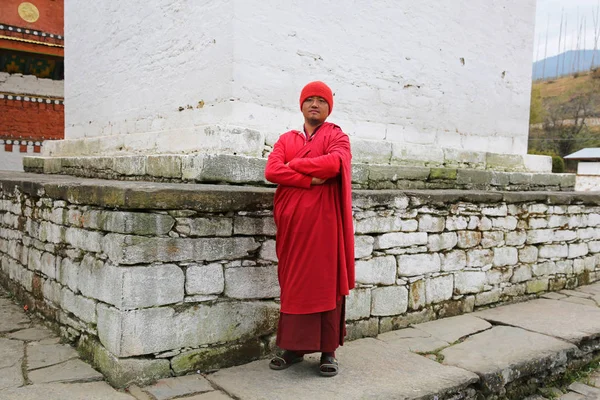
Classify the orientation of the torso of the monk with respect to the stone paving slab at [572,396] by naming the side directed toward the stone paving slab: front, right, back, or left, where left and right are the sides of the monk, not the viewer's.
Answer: left

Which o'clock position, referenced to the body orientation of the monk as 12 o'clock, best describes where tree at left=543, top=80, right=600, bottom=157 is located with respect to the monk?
The tree is roughly at 7 o'clock from the monk.

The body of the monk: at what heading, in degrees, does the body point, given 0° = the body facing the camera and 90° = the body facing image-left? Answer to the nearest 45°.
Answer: approximately 0°
